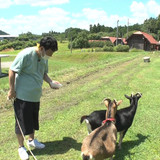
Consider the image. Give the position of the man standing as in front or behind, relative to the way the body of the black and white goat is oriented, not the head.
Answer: behind

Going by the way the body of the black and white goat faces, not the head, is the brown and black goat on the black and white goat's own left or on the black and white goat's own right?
on the black and white goat's own right

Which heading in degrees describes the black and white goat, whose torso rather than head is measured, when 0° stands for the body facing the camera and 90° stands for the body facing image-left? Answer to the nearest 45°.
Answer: approximately 270°
